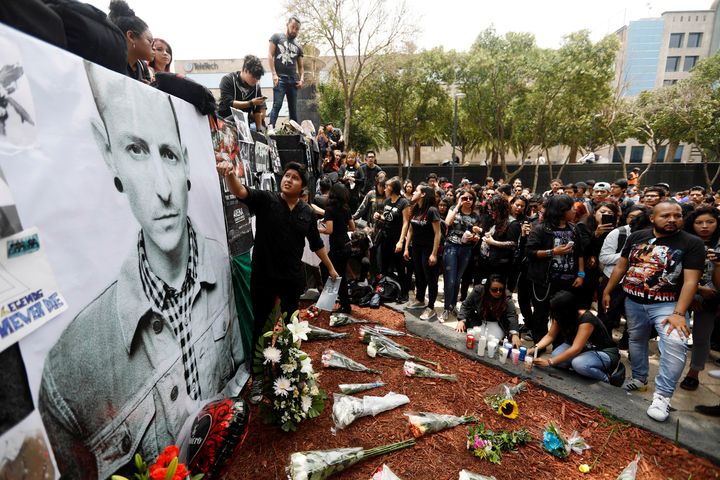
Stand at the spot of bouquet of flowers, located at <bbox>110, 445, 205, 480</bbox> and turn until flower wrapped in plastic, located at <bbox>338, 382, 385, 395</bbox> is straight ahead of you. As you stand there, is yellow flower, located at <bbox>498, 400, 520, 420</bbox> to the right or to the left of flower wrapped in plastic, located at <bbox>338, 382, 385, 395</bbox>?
right

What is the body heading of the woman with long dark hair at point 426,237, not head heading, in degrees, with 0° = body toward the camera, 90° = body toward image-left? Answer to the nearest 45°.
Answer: approximately 45°

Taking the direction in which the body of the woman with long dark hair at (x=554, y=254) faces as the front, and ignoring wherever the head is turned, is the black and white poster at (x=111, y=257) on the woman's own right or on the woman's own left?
on the woman's own right

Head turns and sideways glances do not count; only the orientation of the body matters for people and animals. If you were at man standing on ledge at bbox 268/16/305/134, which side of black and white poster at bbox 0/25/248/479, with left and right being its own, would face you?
left

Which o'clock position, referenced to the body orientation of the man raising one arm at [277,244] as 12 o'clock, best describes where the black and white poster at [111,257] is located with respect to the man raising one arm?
The black and white poster is roughly at 1 o'clock from the man raising one arm.

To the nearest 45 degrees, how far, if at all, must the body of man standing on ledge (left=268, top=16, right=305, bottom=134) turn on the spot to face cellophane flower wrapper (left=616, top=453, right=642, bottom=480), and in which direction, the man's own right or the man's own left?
0° — they already face it

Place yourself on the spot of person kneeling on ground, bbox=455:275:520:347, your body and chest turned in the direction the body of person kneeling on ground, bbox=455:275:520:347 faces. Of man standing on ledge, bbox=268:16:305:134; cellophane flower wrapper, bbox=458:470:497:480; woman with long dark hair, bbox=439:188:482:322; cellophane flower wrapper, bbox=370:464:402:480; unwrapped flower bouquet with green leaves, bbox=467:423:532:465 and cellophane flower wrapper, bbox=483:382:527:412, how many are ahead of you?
4
